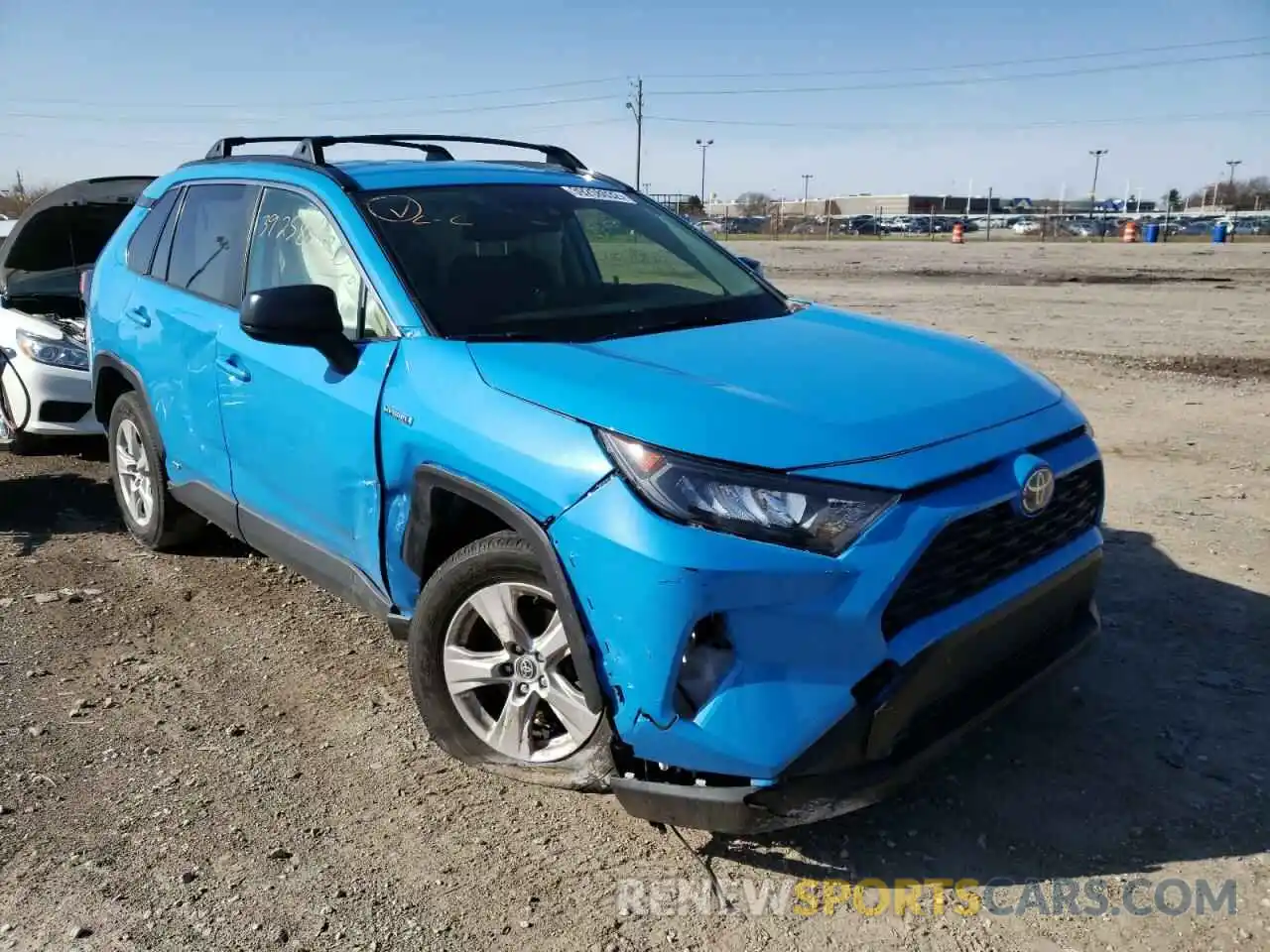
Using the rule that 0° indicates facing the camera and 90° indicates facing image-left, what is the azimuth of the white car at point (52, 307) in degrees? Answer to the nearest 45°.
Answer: approximately 315°

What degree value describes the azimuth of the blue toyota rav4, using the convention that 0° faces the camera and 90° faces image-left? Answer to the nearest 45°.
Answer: approximately 315°

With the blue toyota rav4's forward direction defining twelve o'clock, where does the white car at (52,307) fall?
The white car is roughly at 6 o'clock from the blue toyota rav4.
